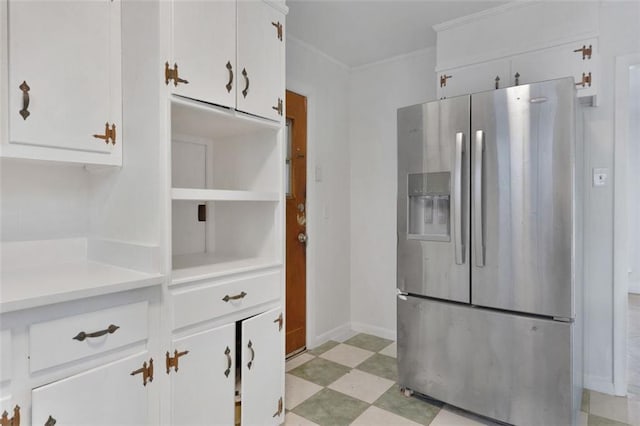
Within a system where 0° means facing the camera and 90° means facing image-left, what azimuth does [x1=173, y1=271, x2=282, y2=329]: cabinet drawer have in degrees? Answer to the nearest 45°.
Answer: approximately 315°

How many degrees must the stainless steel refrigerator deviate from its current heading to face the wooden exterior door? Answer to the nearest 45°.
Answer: approximately 45° to its right

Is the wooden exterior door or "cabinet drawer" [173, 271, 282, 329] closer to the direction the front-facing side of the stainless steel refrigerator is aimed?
the cabinet drawer

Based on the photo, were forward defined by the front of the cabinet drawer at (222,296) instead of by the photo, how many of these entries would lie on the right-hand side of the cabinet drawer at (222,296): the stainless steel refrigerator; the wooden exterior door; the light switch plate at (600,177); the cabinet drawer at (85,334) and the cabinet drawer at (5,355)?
2

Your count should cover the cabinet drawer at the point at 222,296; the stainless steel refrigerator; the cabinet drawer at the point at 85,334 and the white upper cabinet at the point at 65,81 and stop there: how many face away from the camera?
0

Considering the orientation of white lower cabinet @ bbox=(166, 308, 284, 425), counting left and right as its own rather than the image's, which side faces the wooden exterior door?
left

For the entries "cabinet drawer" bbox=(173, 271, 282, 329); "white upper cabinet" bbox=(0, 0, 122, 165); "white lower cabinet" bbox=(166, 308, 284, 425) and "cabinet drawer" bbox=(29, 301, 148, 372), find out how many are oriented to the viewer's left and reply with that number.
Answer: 0

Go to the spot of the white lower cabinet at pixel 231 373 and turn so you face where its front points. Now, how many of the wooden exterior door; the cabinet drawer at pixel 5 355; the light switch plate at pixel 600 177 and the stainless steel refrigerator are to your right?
1

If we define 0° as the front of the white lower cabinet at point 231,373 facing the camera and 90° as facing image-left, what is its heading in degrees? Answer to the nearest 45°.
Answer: approximately 315°

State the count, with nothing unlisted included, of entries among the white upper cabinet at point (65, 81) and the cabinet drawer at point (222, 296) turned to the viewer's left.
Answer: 0

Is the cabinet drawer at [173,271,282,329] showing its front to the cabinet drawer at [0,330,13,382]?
no

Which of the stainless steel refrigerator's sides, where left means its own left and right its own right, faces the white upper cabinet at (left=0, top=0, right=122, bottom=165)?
front

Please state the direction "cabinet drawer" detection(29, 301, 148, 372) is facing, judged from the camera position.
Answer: facing the viewer and to the right of the viewer

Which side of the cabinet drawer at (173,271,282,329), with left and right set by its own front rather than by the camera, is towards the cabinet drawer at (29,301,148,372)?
right

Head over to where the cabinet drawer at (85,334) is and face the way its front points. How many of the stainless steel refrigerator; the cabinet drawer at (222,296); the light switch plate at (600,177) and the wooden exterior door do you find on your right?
0

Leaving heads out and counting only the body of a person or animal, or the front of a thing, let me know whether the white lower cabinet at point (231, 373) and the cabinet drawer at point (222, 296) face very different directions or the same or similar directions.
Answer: same or similar directions
